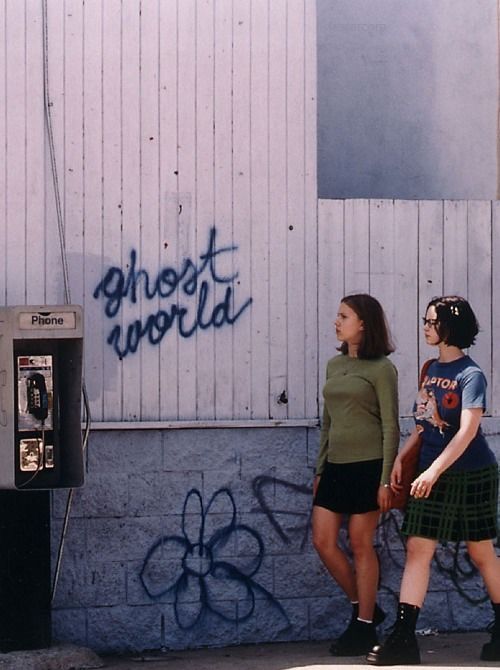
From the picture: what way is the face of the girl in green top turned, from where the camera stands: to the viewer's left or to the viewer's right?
to the viewer's left

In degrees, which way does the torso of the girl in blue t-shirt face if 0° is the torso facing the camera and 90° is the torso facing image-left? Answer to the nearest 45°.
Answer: approximately 45°

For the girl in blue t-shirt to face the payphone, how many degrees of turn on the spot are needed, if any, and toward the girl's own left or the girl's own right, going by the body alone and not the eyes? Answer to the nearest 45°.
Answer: approximately 45° to the girl's own right

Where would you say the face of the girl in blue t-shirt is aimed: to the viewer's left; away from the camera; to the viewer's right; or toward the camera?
to the viewer's left

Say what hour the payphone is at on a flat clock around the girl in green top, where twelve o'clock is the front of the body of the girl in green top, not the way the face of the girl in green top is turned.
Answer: The payphone is roughly at 1 o'clock from the girl in green top.

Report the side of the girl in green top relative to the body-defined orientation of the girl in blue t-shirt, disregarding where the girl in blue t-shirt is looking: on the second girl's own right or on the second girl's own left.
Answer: on the second girl's own right
